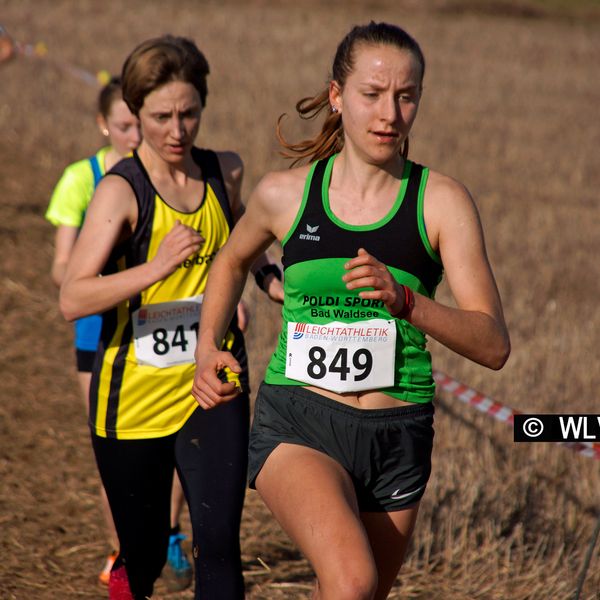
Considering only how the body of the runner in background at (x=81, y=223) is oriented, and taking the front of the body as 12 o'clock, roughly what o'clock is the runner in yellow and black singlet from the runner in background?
The runner in yellow and black singlet is roughly at 1 o'clock from the runner in background.

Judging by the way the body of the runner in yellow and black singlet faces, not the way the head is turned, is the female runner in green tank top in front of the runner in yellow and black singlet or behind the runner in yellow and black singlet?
in front

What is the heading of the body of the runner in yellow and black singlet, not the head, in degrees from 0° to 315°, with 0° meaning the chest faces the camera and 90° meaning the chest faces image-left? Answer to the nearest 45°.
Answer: approximately 315°

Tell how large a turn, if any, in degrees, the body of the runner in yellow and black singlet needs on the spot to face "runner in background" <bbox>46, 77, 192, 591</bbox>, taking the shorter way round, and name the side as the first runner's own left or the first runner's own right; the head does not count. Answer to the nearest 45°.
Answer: approximately 135° to the first runner's own left

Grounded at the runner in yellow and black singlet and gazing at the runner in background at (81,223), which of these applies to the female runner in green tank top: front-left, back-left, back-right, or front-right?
back-right

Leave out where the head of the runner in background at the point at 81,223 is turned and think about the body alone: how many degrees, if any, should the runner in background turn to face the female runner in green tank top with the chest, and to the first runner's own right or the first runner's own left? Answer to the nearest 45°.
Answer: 0° — they already face them

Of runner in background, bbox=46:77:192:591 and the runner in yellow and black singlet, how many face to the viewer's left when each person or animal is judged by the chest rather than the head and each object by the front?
0

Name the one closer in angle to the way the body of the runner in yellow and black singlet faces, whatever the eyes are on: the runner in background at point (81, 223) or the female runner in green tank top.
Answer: the female runner in green tank top

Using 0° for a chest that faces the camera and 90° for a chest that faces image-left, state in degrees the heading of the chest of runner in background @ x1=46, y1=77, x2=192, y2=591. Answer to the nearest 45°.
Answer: approximately 315°

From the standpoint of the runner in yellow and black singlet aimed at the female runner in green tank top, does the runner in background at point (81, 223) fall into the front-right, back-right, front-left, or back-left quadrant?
back-left
